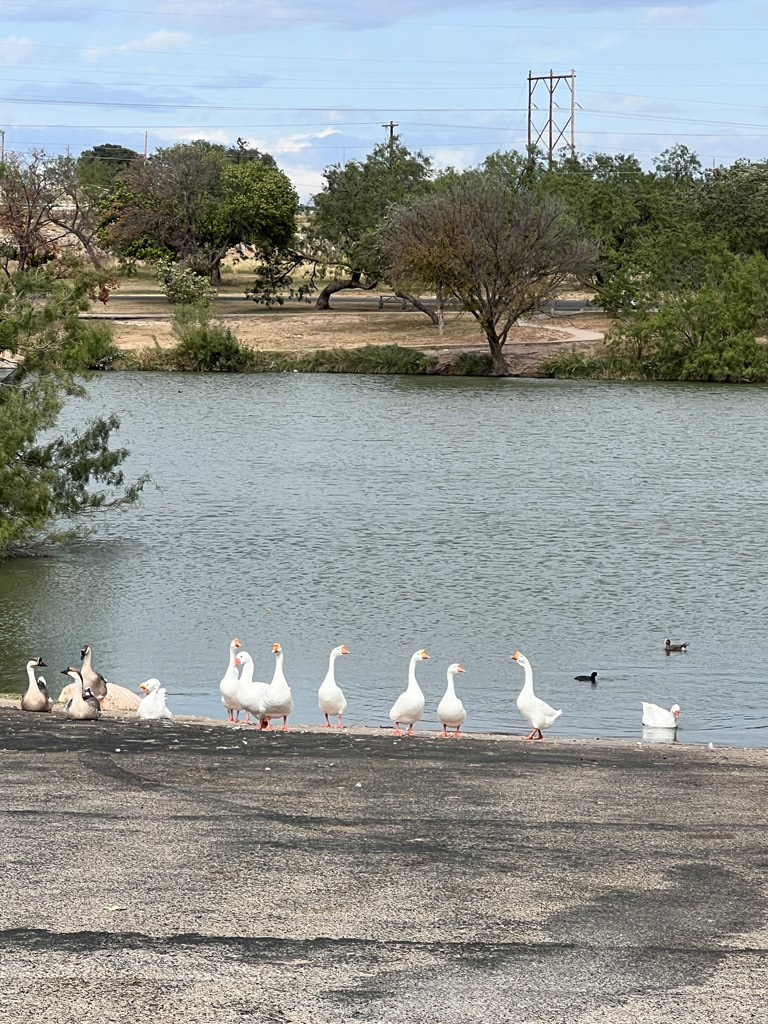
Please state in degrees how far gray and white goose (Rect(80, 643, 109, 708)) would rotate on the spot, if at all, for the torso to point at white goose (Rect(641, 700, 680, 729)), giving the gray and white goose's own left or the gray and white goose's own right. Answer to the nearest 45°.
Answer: approximately 135° to the gray and white goose's own left

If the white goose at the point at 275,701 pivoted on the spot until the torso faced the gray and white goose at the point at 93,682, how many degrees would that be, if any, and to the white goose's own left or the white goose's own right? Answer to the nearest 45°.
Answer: approximately 135° to the white goose's own right

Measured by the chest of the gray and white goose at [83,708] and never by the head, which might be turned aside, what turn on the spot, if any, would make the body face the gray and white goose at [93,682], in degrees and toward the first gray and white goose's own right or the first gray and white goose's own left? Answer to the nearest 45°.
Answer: approximately 135° to the first gray and white goose's own right

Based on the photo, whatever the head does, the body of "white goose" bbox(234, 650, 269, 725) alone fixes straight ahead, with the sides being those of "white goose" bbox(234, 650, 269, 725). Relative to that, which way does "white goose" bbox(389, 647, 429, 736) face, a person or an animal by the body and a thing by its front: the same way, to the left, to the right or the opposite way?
to the left

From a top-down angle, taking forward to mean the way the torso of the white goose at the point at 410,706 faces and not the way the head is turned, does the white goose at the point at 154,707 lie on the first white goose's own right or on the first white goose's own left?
on the first white goose's own right

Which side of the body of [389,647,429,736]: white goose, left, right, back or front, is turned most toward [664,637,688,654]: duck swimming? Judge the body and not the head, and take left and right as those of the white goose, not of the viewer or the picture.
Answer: left

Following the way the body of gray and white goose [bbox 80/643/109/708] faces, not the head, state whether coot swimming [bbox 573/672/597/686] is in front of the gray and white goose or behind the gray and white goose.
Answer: behind

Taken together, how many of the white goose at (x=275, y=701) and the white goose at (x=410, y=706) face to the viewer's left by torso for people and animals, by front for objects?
0

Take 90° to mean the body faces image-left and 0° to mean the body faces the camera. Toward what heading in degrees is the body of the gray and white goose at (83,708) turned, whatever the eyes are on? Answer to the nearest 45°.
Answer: approximately 45°

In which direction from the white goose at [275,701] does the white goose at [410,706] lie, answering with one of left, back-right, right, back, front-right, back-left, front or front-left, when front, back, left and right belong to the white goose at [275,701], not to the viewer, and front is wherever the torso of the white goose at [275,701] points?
left

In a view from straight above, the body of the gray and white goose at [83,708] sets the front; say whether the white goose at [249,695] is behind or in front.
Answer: behind
